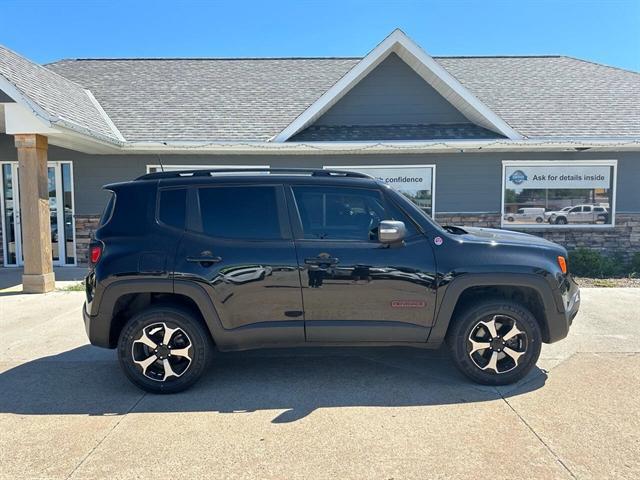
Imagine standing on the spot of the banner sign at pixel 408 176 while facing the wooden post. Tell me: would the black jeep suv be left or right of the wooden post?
left

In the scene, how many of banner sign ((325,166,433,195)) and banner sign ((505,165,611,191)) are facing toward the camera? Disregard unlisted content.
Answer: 2

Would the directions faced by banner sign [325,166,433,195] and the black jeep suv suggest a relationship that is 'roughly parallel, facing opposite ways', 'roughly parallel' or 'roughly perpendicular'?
roughly perpendicular

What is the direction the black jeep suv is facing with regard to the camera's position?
facing to the right of the viewer

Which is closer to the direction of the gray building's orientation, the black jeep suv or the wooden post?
the black jeep suv

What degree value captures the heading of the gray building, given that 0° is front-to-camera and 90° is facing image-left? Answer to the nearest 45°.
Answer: approximately 0°

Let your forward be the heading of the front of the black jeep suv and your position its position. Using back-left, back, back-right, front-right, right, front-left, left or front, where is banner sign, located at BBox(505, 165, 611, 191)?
front-left

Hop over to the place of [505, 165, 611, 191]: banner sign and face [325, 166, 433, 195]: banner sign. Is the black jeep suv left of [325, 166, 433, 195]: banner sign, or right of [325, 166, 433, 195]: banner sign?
left

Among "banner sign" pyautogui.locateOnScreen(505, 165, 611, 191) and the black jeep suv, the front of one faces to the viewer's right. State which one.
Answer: the black jeep suv

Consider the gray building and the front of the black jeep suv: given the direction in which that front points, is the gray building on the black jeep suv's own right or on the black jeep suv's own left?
on the black jeep suv's own left

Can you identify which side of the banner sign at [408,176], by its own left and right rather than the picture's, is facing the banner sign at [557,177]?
left

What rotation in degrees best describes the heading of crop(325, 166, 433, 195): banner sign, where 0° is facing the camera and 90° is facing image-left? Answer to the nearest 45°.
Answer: approximately 0°

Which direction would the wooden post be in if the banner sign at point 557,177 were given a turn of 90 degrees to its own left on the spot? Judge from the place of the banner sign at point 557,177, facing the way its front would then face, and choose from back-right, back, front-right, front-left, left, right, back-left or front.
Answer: back-right
